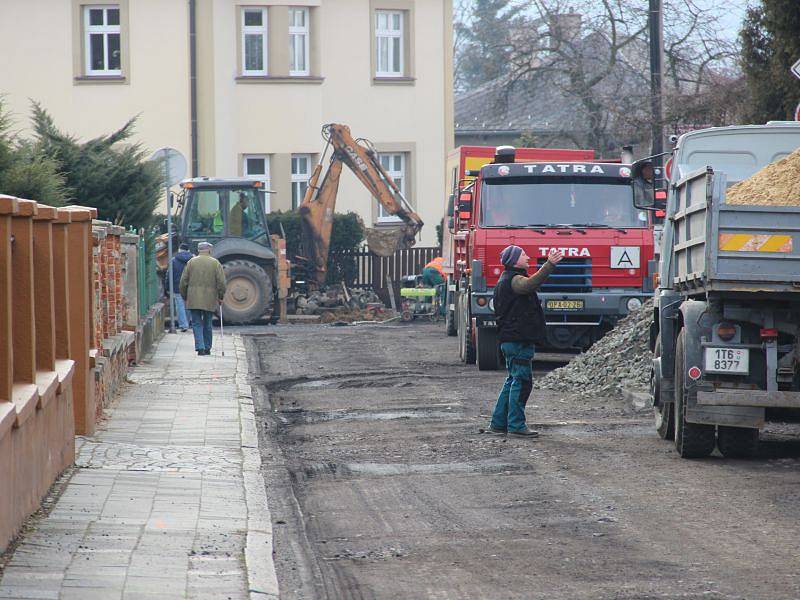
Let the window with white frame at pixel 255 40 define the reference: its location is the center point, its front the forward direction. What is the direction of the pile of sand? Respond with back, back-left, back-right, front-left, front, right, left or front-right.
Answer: front

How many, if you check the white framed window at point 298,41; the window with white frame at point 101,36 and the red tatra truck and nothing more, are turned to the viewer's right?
0

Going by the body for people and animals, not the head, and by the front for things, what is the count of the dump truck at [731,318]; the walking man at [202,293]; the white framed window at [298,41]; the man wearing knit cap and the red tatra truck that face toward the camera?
2

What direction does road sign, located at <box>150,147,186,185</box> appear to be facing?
away from the camera

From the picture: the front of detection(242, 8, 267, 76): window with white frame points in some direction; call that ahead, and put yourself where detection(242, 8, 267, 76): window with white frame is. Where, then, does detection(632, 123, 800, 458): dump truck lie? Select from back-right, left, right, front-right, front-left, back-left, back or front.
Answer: front

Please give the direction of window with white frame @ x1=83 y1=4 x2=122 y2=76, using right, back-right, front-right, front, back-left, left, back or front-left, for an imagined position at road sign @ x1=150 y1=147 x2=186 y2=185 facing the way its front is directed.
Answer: front

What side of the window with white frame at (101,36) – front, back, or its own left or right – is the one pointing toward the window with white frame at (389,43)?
left

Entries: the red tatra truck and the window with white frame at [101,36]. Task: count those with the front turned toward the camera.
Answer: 2

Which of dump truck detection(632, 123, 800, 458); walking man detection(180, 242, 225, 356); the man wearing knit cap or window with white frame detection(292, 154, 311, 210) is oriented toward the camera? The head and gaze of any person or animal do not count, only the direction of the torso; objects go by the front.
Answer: the window with white frame

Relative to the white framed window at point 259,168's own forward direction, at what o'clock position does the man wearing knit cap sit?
The man wearing knit cap is roughly at 12 o'clock from the white framed window.

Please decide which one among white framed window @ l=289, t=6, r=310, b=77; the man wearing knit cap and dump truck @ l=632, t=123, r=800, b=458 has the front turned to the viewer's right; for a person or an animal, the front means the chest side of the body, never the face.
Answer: the man wearing knit cap

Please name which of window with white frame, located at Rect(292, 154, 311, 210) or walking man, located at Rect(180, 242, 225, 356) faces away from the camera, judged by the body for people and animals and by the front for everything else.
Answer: the walking man

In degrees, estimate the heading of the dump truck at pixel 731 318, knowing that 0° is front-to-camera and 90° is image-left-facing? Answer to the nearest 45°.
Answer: approximately 180°

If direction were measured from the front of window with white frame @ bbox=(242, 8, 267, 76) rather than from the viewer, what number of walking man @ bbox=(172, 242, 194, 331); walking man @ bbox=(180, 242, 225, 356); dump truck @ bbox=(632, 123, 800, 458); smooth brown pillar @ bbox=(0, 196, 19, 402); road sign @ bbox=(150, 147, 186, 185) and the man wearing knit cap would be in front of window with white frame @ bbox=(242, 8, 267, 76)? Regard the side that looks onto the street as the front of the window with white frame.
6

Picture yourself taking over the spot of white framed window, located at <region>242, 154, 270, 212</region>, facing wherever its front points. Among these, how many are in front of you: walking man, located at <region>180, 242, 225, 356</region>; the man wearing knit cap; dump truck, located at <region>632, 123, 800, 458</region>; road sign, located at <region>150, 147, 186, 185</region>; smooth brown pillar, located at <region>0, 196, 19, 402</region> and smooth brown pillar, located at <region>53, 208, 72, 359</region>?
6

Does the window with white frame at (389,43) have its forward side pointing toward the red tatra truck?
yes

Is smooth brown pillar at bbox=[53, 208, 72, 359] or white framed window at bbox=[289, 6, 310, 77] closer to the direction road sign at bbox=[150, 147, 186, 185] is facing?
the white framed window

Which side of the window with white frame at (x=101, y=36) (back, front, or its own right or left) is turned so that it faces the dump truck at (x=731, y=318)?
front
